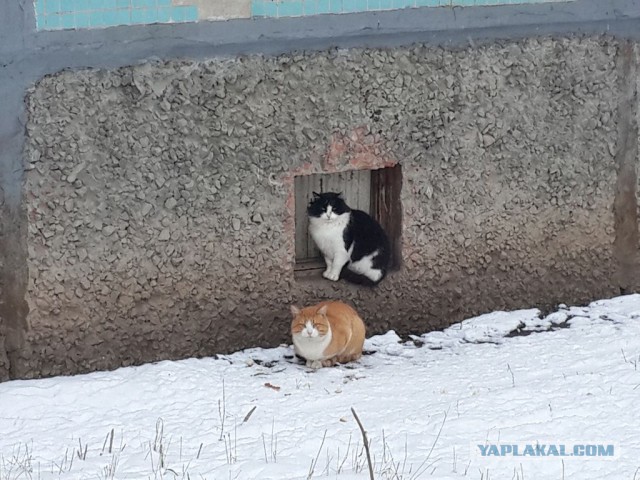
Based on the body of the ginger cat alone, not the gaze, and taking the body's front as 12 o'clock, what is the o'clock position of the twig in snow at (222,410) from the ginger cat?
The twig in snow is roughly at 12 o'clock from the ginger cat.

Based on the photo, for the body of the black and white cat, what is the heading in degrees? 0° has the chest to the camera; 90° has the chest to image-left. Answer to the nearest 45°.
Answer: approximately 45°

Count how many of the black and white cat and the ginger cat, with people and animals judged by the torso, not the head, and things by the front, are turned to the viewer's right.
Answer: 0
